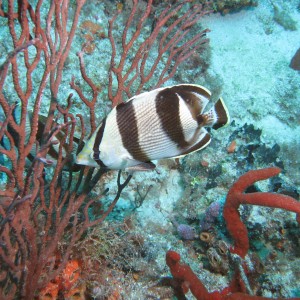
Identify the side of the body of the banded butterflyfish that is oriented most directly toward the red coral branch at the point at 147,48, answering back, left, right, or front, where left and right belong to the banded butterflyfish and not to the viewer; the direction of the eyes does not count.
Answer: right

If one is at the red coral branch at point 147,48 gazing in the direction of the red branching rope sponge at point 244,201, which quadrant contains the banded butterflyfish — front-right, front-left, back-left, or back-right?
front-right

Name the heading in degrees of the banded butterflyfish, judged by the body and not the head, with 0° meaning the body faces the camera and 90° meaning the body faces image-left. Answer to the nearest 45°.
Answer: approximately 90°
